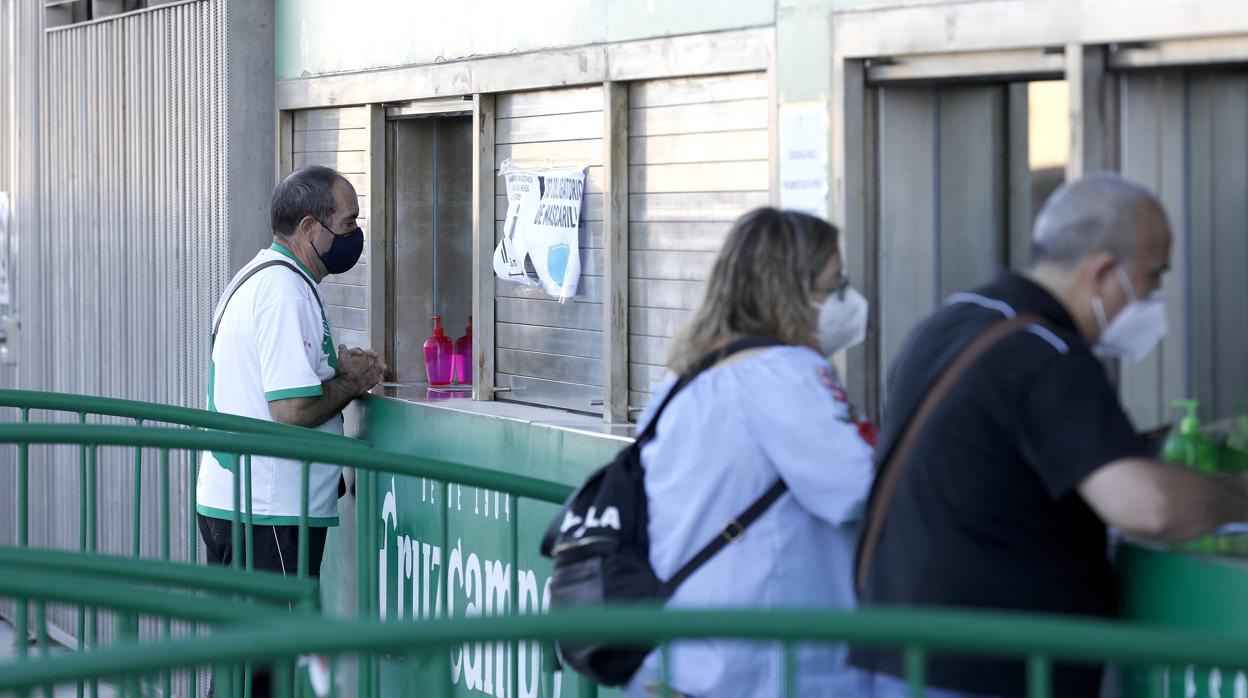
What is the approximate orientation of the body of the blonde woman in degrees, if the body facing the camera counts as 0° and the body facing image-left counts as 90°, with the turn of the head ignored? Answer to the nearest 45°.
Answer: approximately 225°

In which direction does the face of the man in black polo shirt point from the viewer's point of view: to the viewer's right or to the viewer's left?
to the viewer's right

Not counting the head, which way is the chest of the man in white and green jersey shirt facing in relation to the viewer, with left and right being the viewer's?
facing to the right of the viewer

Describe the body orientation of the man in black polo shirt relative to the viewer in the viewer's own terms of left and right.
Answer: facing away from the viewer and to the right of the viewer

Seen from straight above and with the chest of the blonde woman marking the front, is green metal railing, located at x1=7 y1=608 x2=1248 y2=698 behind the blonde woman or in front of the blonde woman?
behind

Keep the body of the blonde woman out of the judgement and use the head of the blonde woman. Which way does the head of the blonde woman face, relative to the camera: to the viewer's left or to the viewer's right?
to the viewer's right

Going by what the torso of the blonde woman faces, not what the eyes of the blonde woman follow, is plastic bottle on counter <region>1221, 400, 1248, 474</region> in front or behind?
in front

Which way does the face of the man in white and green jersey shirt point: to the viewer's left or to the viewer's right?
to the viewer's right
